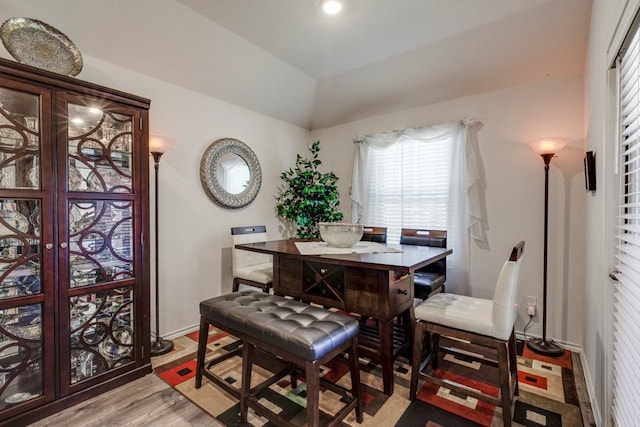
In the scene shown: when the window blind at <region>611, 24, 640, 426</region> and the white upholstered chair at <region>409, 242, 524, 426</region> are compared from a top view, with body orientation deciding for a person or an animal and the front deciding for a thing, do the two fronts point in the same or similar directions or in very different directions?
same or similar directions

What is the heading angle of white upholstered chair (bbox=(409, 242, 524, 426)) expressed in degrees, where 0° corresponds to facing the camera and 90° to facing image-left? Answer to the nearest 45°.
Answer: approximately 90°

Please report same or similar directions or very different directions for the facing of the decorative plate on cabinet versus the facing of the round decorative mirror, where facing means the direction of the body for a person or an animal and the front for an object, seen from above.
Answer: same or similar directions

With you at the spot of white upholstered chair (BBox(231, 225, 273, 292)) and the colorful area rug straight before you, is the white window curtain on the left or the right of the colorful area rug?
left

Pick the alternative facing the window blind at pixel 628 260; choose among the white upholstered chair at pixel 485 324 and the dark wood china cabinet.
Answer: the dark wood china cabinet

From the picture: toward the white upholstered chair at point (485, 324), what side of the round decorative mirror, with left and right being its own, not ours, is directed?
front

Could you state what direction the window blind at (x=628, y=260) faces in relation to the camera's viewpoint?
facing to the left of the viewer

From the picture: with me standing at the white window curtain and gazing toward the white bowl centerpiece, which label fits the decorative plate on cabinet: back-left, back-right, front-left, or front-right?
front-right

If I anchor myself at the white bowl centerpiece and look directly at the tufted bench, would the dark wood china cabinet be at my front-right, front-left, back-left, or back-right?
front-right

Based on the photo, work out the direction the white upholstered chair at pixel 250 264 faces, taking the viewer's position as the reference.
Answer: facing the viewer and to the right of the viewer

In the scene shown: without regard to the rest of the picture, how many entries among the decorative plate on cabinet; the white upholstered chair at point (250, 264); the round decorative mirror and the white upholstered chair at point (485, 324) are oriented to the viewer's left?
1
